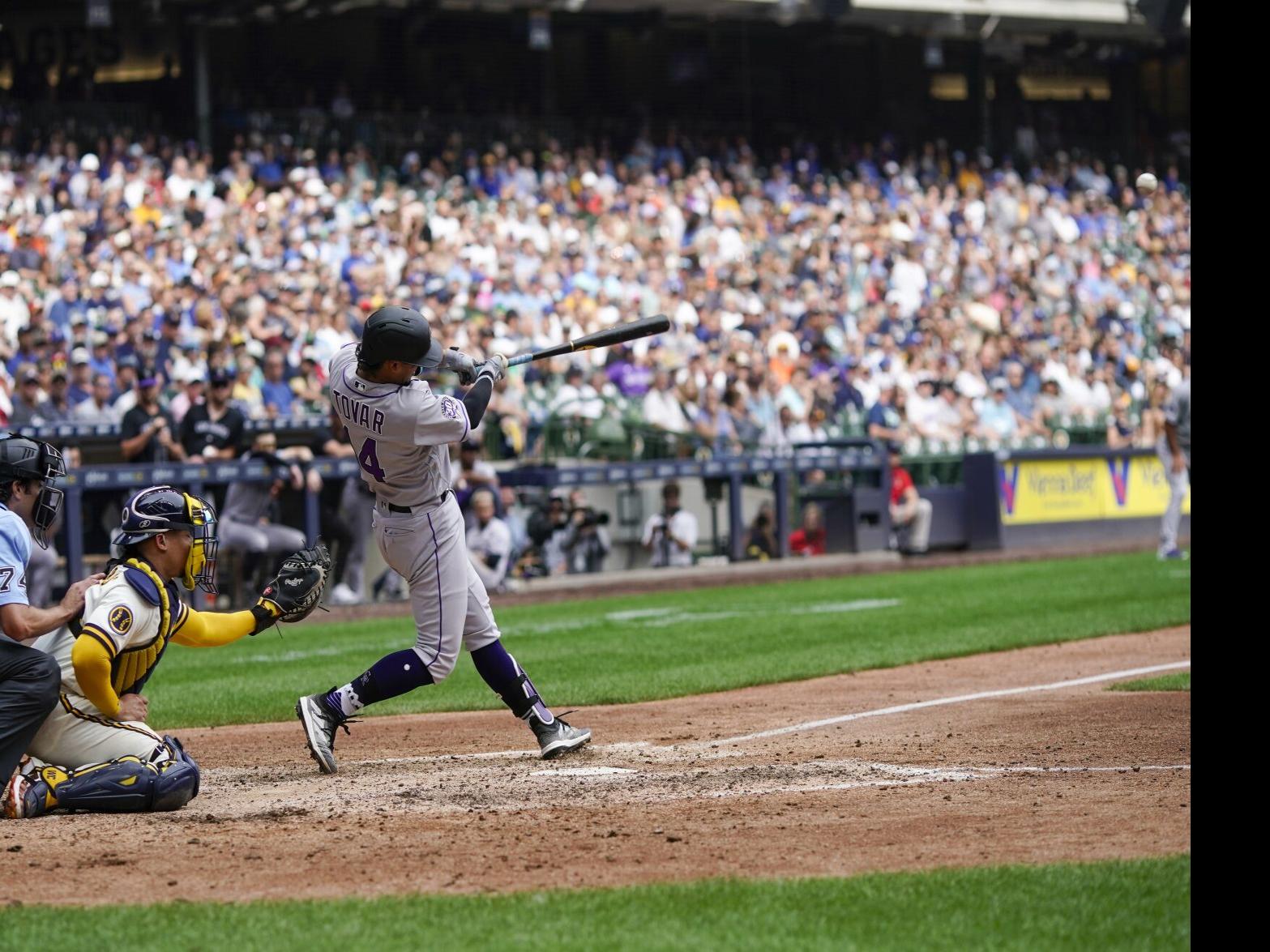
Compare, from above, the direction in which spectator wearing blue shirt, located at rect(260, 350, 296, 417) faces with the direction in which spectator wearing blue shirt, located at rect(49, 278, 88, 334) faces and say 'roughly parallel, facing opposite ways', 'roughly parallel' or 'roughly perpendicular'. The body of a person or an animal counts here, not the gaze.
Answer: roughly parallel

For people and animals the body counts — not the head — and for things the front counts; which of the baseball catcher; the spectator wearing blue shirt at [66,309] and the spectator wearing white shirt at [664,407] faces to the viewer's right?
the baseball catcher

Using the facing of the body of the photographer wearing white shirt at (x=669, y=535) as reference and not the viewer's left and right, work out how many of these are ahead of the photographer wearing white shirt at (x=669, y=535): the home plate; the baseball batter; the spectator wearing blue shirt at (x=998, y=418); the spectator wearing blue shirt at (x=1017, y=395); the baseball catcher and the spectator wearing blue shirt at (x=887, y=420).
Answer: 3

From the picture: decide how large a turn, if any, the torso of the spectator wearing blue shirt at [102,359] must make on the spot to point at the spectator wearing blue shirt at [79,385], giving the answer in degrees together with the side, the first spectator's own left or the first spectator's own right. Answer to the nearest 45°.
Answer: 0° — they already face them

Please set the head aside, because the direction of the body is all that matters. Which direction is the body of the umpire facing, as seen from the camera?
to the viewer's right

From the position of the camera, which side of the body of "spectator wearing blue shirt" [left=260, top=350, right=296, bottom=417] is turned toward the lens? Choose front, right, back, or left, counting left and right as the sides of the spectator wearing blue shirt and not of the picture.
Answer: front

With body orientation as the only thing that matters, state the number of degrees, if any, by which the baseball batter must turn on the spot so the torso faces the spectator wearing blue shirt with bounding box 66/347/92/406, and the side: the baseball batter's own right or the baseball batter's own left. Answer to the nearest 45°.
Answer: approximately 45° to the baseball batter's own left

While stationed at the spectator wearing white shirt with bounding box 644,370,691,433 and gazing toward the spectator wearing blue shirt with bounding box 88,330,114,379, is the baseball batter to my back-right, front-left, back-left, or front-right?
front-left

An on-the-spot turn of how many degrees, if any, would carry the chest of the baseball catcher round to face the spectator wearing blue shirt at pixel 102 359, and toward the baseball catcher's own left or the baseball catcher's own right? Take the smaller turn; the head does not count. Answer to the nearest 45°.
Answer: approximately 90° to the baseball catcher's own left

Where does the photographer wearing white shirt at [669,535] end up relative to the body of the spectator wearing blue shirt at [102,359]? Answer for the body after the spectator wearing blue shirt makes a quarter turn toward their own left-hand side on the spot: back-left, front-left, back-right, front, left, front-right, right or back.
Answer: front

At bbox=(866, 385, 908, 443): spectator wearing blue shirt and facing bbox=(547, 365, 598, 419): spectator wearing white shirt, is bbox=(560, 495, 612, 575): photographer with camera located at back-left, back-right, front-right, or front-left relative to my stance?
front-left

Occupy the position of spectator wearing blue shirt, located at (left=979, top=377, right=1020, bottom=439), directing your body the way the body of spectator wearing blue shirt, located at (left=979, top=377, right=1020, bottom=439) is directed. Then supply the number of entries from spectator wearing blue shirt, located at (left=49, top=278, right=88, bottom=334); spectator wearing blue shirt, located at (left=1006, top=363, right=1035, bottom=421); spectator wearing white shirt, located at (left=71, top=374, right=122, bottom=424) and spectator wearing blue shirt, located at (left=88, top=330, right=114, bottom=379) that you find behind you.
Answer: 1

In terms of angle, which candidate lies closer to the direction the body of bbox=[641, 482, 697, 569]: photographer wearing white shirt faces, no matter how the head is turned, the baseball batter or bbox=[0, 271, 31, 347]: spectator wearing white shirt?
the baseball batter

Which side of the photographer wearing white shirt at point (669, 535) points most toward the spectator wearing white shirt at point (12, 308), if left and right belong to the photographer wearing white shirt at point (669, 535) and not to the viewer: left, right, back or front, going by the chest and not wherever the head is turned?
right

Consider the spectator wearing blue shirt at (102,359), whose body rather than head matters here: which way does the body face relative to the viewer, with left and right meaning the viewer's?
facing the viewer
